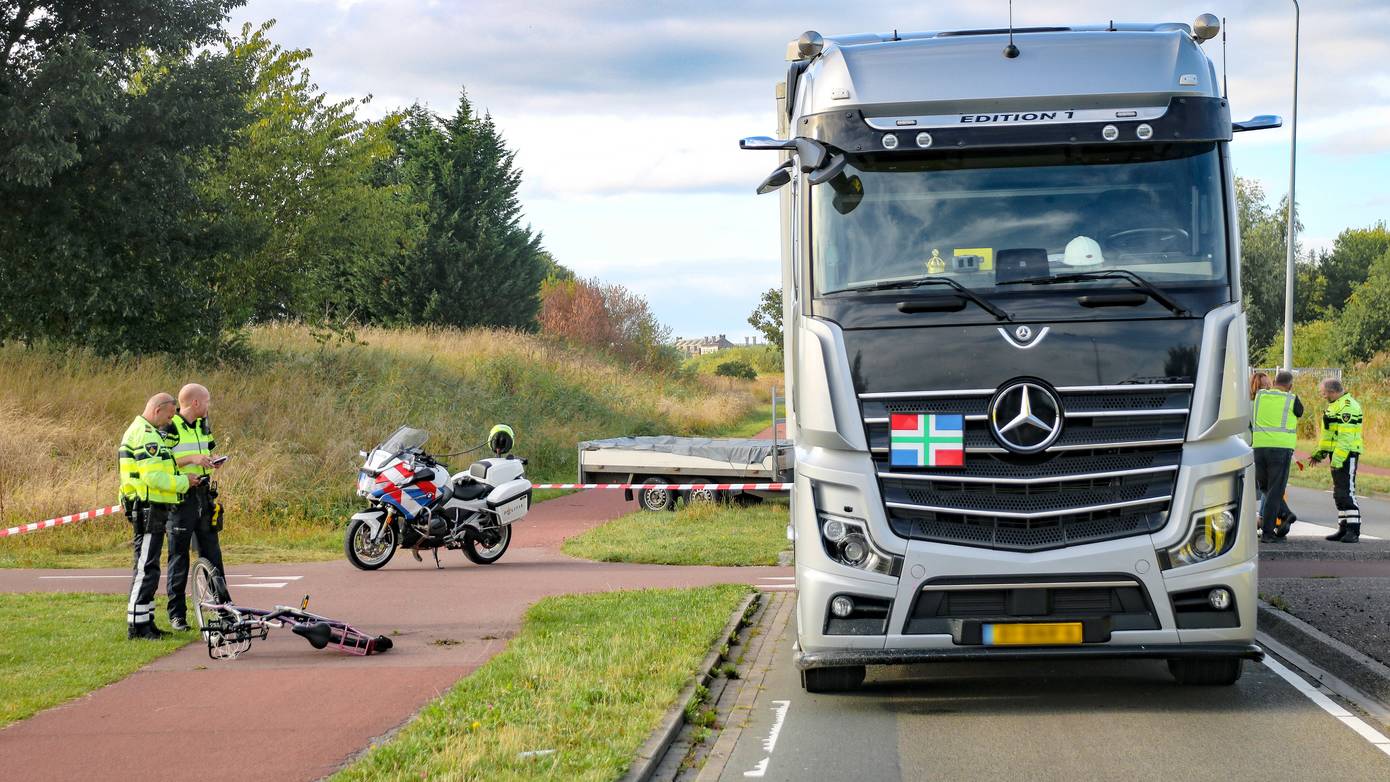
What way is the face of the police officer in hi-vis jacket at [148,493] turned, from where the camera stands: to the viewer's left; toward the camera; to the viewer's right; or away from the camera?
to the viewer's right

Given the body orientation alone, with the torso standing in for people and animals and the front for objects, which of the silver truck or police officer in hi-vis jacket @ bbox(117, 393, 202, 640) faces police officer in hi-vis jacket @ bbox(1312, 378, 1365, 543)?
police officer in hi-vis jacket @ bbox(117, 393, 202, 640)

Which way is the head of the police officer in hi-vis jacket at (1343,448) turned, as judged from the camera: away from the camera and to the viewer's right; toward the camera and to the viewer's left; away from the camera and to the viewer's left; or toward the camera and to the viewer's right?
toward the camera and to the viewer's left

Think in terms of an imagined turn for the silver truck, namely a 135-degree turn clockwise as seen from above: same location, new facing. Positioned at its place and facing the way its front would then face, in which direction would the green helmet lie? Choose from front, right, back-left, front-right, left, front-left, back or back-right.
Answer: front

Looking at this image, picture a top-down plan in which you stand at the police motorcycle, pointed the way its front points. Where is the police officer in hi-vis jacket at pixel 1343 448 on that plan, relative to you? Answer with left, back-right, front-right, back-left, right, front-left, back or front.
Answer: back-left

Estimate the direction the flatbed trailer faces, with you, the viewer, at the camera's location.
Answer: facing to the right of the viewer

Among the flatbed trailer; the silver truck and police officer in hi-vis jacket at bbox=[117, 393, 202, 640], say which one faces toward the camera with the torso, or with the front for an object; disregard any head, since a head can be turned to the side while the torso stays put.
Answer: the silver truck

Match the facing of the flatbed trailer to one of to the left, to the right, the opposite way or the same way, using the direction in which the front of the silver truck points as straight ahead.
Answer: to the left

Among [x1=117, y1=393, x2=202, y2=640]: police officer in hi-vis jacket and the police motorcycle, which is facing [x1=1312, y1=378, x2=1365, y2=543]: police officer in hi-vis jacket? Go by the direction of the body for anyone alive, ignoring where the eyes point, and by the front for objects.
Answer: [x1=117, y1=393, x2=202, y2=640]: police officer in hi-vis jacket

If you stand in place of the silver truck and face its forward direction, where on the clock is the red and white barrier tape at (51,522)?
The red and white barrier tape is roughly at 4 o'clock from the silver truck.

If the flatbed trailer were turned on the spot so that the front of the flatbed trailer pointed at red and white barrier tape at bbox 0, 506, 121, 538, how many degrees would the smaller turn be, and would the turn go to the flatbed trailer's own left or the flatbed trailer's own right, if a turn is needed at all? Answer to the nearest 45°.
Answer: approximately 135° to the flatbed trailer's own right

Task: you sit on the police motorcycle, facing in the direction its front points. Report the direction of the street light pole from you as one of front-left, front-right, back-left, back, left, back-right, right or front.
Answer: back

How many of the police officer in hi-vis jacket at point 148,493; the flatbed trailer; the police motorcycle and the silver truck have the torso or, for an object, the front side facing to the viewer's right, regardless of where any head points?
2

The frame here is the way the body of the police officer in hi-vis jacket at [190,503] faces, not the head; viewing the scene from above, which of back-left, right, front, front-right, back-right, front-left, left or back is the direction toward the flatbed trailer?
left
